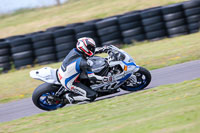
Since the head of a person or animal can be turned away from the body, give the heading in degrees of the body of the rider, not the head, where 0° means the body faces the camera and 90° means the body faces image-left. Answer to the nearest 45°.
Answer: approximately 270°

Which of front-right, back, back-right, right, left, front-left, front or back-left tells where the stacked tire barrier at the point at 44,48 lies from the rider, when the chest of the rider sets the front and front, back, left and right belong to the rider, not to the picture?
left

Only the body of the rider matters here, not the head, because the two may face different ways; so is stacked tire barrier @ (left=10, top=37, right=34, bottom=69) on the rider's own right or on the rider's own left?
on the rider's own left

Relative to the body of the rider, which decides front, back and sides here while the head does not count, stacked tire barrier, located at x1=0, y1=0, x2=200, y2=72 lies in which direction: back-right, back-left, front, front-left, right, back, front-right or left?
left

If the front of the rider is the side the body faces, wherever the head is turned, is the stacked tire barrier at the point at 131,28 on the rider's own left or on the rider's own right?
on the rider's own left

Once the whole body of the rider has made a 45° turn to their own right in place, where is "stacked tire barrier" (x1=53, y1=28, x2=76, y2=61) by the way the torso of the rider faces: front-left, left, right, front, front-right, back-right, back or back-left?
back-left

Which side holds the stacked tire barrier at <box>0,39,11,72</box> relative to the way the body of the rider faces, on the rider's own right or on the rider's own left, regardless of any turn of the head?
on the rider's own left

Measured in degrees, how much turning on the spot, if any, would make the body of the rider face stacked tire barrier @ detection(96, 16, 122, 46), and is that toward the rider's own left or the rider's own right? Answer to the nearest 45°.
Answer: approximately 90° to the rider's own left

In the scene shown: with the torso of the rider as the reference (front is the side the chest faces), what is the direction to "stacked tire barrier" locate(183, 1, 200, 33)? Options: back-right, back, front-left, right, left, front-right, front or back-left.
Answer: front-left

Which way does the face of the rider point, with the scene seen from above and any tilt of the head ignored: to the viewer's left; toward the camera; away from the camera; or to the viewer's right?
to the viewer's right
